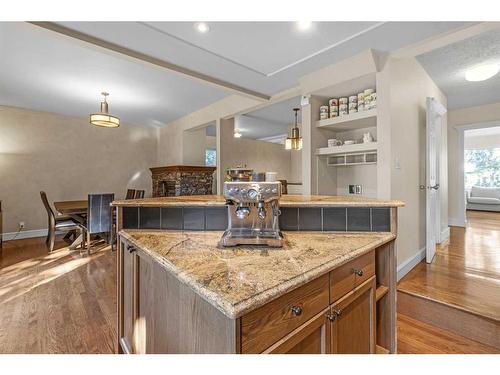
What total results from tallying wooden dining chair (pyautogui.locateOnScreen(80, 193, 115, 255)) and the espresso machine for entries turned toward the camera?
1

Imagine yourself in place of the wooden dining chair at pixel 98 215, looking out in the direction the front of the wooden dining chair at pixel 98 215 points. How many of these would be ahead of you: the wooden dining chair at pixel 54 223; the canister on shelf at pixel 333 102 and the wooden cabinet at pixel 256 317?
1

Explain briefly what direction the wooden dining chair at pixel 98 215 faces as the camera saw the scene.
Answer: facing away from the viewer and to the left of the viewer

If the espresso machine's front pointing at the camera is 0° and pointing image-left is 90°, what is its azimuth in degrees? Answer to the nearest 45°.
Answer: approximately 0°

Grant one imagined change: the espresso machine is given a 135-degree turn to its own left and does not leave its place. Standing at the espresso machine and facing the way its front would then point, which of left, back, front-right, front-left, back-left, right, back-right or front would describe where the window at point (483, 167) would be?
front

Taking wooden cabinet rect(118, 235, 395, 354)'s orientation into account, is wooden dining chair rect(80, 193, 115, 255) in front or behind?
behind
